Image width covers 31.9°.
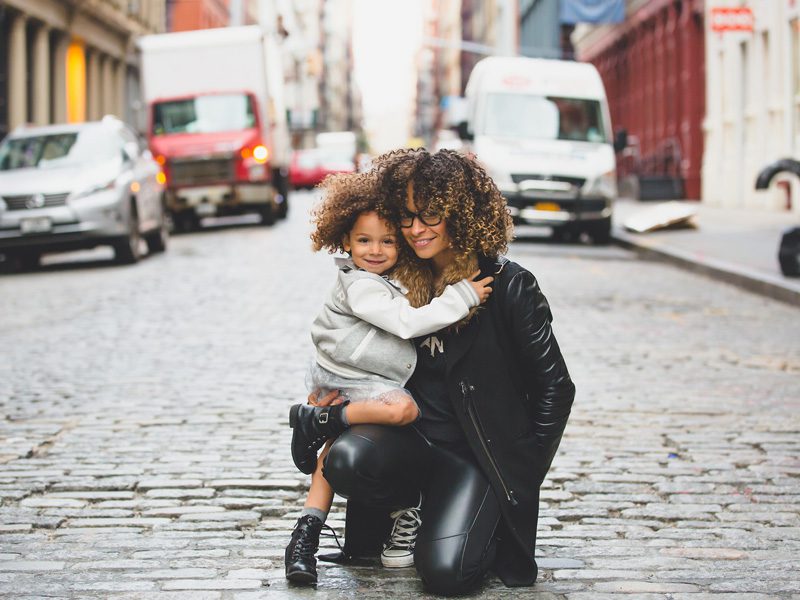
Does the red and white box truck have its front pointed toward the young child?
yes

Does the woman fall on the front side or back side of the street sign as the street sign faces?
on the front side

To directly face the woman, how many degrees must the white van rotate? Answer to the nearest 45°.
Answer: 0° — it already faces them

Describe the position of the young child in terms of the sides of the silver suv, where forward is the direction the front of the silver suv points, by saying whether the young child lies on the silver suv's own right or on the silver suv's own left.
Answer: on the silver suv's own left

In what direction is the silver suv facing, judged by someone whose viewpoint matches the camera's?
facing the viewer and to the left of the viewer

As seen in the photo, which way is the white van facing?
toward the camera

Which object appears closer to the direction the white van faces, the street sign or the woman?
the woman

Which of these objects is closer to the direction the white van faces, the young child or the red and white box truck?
the young child

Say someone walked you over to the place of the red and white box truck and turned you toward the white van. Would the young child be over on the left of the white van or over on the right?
right

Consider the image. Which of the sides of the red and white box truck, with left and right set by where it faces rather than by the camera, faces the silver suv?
front

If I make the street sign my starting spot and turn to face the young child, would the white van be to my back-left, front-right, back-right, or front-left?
front-right

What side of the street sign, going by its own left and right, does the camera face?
front

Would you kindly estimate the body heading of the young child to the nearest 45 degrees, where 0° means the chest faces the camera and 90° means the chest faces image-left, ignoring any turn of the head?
approximately 315°

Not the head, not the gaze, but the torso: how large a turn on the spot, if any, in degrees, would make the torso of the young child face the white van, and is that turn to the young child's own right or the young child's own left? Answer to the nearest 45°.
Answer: approximately 135° to the young child's own left

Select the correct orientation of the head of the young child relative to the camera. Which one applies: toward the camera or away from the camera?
toward the camera

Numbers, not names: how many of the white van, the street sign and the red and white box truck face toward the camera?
3

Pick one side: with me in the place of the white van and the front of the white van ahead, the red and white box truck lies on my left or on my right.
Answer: on my right
